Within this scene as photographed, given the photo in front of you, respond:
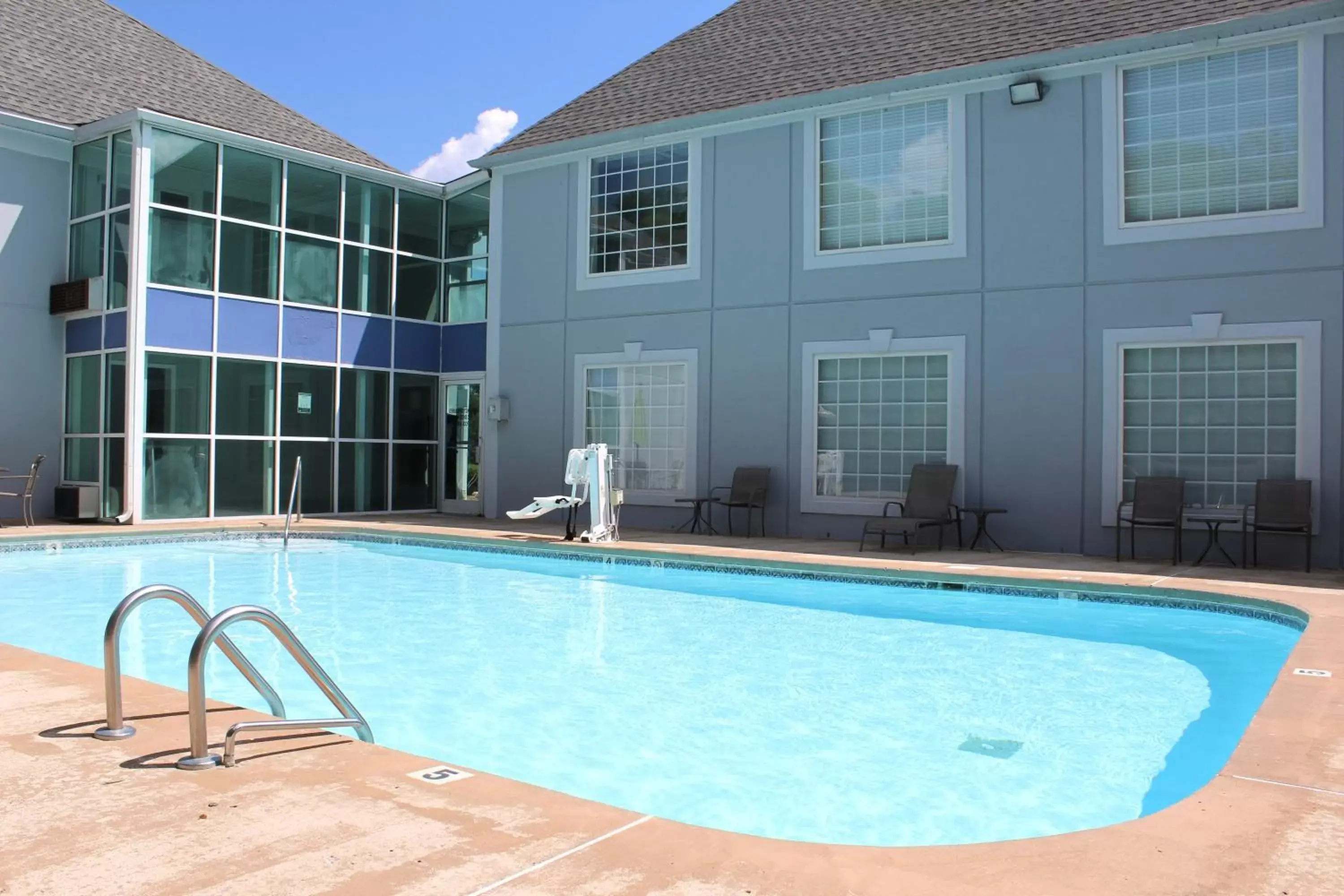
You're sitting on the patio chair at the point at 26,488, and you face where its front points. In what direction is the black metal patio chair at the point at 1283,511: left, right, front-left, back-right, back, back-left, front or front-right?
back-left

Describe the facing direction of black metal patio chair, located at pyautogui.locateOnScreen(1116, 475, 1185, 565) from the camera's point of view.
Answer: facing the viewer and to the left of the viewer

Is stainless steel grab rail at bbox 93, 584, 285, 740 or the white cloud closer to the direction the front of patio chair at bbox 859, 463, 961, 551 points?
the stainless steel grab rail

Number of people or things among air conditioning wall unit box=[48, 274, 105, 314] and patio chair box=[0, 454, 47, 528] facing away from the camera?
0

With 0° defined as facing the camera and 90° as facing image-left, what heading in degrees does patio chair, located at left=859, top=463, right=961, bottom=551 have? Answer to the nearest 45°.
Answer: approximately 45°

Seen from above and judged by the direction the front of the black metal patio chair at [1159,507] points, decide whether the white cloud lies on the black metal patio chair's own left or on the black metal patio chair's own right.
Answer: on the black metal patio chair's own right

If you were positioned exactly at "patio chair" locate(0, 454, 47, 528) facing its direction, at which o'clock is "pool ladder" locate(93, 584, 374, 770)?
The pool ladder is roughly at 9 o'clock from the patio chair.

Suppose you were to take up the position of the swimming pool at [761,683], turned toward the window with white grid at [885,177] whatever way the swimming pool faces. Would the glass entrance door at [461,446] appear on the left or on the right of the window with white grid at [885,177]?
left

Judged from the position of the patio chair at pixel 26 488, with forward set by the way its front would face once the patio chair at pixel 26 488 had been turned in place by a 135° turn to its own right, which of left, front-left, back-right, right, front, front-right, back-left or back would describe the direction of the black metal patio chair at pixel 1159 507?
right

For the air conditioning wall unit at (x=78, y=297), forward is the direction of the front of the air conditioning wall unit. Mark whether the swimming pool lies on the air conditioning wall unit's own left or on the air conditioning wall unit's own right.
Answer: on the air conditioning wall unit's own left

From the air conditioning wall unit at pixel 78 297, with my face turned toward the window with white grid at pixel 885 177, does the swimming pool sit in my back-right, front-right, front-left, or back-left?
front-right

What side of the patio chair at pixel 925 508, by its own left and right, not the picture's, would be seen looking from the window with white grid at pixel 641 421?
right

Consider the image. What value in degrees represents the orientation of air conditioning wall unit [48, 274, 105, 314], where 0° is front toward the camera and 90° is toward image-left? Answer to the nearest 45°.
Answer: approximately 45°

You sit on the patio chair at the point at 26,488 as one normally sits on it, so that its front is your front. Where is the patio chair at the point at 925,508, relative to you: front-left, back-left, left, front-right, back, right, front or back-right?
back-left
